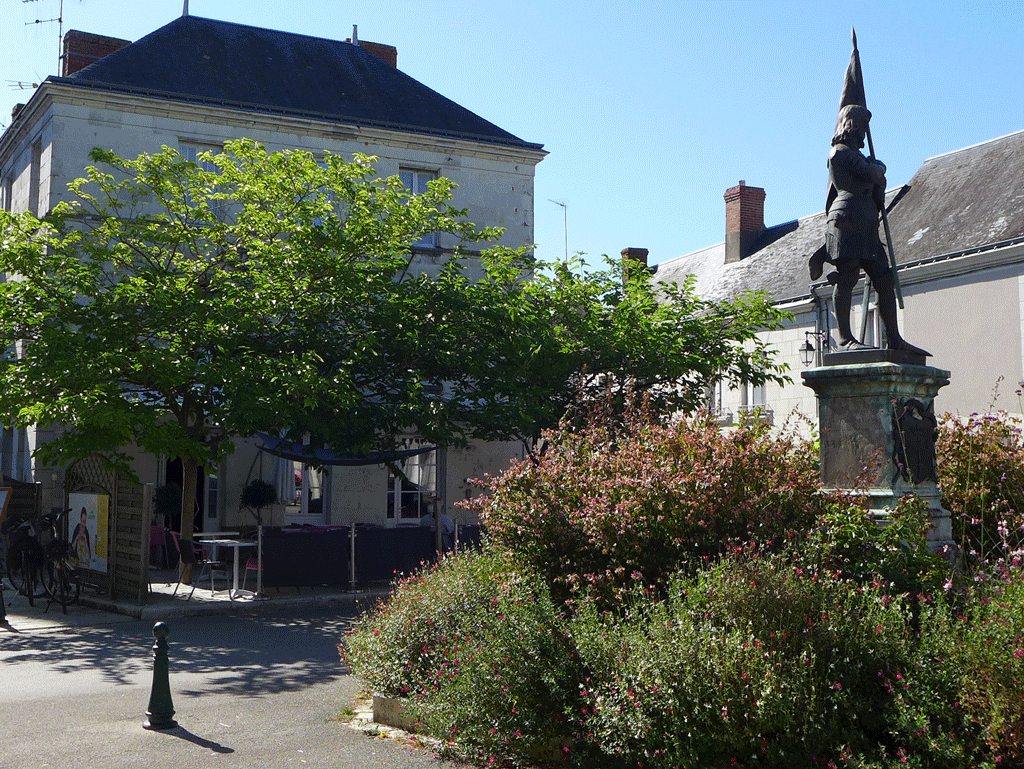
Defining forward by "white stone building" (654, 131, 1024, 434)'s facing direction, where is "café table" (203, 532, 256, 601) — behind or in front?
in front

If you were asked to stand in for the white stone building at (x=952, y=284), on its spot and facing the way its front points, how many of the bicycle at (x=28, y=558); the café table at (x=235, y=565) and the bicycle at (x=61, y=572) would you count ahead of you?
3

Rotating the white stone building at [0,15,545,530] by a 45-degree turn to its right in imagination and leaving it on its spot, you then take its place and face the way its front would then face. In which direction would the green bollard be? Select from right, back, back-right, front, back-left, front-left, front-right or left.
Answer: front-left

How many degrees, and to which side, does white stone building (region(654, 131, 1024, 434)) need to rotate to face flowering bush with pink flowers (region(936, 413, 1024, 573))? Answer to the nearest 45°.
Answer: approximately 45° to its left

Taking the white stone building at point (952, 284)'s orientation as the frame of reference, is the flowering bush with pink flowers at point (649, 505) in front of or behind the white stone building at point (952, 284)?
in front

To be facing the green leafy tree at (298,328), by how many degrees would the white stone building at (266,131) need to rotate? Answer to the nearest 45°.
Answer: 0° — it already faces it

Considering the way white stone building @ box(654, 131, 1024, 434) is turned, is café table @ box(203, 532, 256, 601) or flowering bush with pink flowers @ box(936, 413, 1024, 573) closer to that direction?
the café table

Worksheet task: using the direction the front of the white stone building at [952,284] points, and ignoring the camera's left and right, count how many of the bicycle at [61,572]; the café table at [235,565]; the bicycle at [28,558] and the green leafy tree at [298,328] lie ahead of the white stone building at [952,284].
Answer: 4

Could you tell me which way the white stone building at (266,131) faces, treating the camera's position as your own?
facing the viewer

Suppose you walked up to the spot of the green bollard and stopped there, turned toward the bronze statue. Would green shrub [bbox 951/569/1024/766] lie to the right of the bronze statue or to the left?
right

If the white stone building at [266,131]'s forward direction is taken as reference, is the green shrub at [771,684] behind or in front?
in front

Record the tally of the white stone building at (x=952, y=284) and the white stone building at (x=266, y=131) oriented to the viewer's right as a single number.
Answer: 0

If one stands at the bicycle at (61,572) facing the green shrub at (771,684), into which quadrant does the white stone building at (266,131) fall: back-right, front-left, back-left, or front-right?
back-left

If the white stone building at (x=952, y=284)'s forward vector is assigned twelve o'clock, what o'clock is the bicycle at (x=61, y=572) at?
The bicycle is roughly at 12 o'clock from the white stone building.

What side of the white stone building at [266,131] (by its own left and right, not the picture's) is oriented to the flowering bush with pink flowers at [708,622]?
front

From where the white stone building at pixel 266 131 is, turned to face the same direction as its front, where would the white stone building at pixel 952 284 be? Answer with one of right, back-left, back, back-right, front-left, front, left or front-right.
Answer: left

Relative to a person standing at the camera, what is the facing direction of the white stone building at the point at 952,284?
facing the viewer and to the left of the viewer
